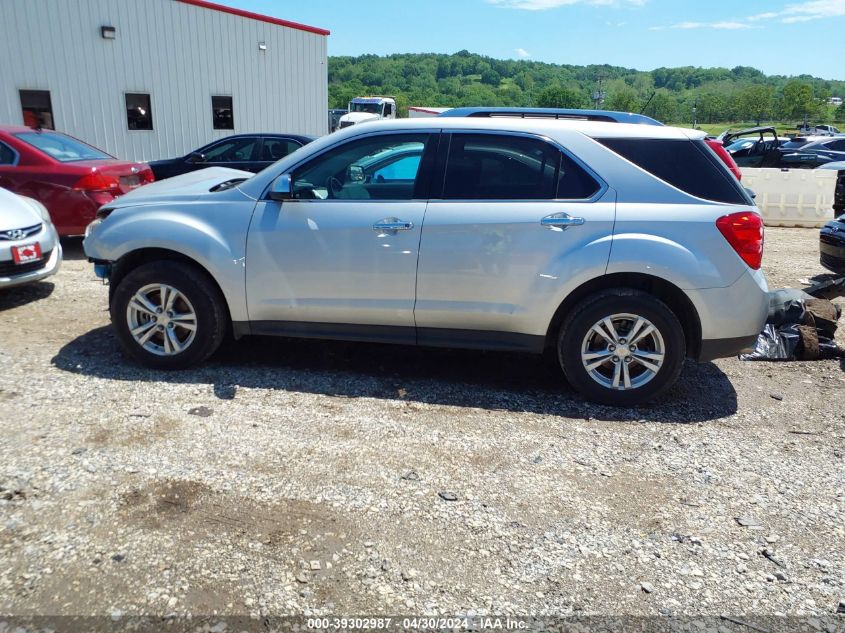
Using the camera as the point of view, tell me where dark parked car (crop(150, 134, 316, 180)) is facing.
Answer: facing to the left of the viewer

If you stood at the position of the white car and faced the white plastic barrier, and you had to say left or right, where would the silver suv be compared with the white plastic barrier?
right

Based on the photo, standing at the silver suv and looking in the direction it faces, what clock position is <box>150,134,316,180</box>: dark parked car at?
The dark parked car is roughly at 2 o'clock from the silver suv.

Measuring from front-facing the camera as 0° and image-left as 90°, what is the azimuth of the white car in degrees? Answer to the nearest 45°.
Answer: approximately 315°

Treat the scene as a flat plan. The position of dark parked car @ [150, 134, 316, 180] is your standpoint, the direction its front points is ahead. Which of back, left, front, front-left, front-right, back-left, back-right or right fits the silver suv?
left

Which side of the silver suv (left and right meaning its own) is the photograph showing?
left

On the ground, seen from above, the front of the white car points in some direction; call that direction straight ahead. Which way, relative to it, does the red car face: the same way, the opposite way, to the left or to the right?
the opposite way

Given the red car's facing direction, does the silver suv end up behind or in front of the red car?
behind

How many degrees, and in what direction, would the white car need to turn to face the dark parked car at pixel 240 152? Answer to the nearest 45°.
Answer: approximately 90° to its left
